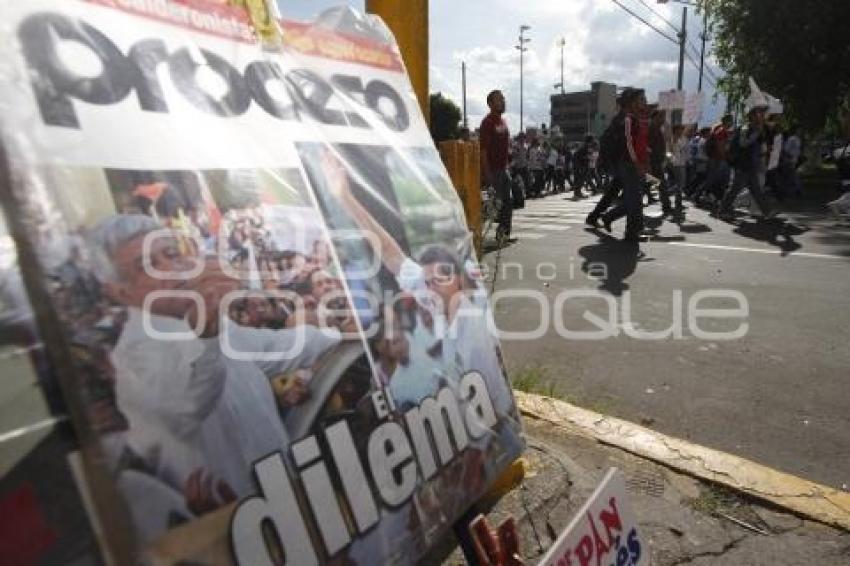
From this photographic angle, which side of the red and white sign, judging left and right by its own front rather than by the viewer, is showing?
front

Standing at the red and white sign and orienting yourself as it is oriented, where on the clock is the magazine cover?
The magazine cover is roughly at 2 o'clock from the red and white sign.

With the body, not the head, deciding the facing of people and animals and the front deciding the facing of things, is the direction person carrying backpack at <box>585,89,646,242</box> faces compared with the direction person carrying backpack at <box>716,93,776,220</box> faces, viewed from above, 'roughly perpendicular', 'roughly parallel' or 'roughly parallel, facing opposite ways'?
roughly parallel

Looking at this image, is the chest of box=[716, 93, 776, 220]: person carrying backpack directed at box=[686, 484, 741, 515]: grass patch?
no

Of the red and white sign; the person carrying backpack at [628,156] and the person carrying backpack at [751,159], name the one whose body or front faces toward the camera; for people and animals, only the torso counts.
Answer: the red and white sign

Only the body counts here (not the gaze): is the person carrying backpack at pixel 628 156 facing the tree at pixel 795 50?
no

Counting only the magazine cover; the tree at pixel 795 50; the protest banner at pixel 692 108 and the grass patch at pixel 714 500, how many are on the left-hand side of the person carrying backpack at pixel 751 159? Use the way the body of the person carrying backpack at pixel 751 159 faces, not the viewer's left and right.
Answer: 2

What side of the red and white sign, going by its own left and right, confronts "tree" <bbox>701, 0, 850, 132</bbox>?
back

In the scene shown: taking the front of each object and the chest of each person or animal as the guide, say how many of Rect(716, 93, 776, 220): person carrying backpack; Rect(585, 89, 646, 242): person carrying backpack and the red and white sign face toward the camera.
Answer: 1

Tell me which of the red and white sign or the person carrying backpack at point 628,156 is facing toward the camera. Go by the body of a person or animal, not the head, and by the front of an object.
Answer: the red and white sign
